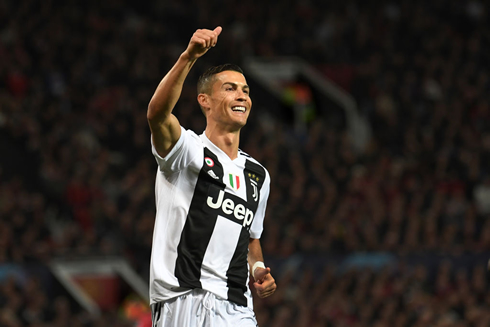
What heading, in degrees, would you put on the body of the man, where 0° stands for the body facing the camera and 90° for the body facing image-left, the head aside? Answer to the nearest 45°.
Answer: approximately 315°
